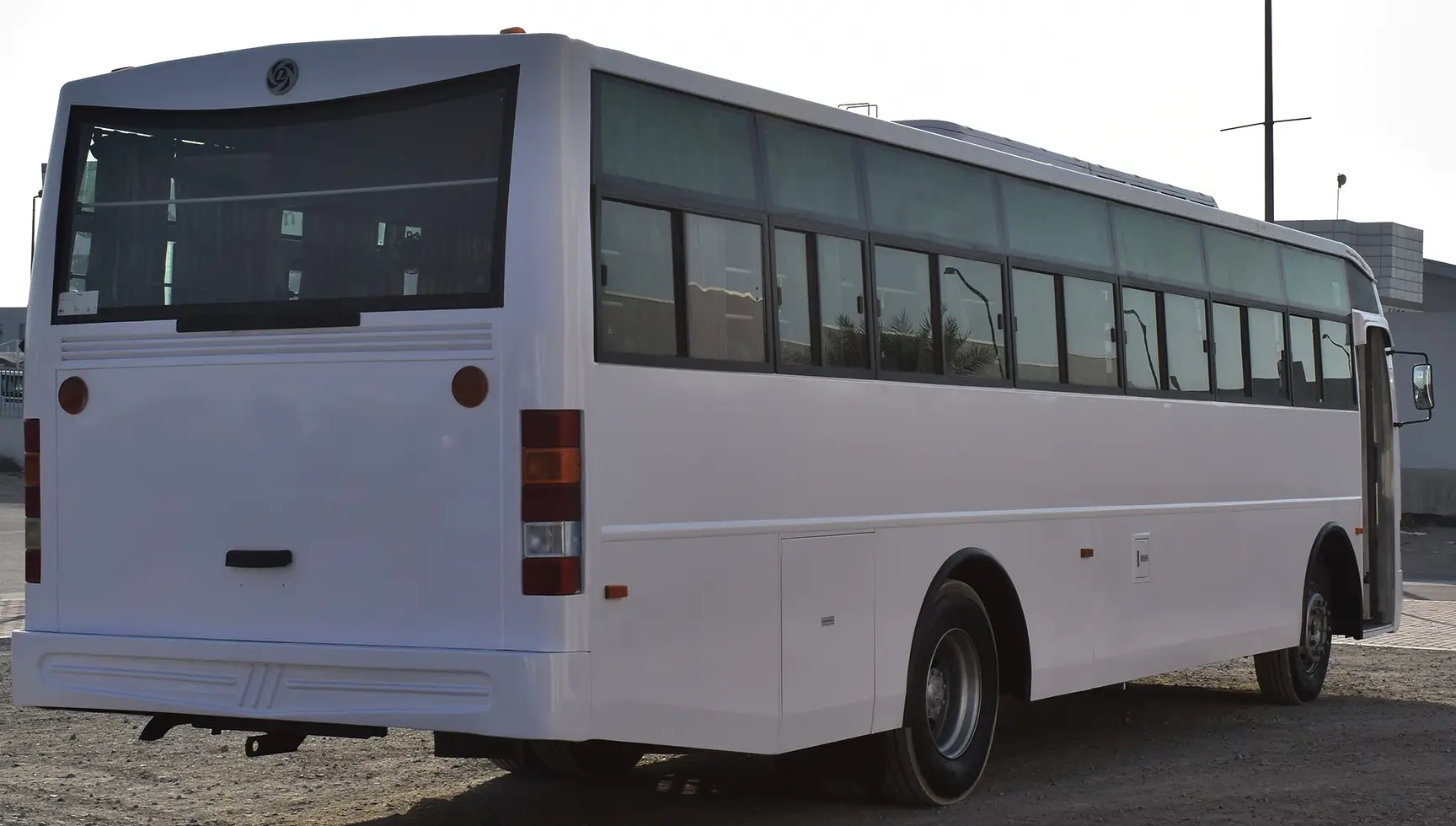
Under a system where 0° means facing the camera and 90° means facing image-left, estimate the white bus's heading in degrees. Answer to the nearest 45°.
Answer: approximately 225°

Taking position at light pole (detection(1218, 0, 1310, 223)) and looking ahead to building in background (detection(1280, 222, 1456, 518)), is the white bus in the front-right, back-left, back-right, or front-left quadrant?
back-right

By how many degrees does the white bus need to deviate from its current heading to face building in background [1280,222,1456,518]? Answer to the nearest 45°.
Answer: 0° — it already faces it
